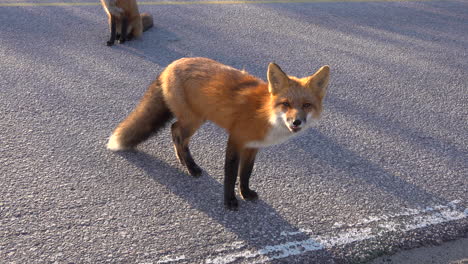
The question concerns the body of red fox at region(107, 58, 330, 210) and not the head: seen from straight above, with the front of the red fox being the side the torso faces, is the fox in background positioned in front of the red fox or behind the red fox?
behind

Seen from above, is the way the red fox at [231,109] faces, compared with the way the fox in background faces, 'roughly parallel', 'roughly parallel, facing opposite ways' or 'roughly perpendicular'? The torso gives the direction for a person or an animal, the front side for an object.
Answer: roughly perpendicular
